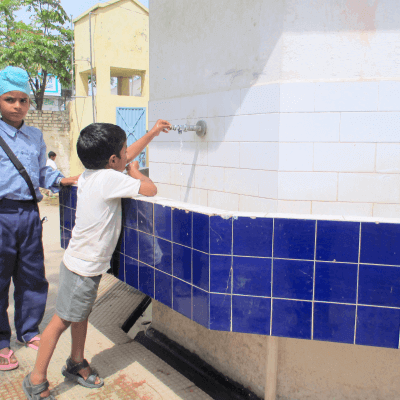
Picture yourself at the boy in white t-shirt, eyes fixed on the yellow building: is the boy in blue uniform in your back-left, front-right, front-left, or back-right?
front-left

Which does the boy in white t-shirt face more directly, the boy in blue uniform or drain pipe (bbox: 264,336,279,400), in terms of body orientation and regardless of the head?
the drain pipe

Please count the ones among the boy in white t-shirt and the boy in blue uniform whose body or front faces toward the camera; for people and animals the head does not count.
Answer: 1

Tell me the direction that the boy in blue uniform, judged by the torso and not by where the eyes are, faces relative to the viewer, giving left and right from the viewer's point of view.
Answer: facing the viewer

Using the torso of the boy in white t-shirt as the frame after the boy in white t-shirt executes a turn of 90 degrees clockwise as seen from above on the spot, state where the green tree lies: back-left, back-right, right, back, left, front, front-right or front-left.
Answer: back-left

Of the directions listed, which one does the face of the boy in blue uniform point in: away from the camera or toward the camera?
toward the camera

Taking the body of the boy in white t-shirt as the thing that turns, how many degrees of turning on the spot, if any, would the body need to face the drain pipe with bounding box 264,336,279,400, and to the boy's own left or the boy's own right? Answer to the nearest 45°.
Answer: approximately 45° to the boy's own right

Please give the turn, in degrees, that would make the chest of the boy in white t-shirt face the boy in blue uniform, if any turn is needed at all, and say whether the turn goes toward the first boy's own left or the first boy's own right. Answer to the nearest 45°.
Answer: approximately 90° to the first boy's own left

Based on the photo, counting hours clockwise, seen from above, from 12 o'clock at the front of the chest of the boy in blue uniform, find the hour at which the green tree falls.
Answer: The green tree is roughly at 6 o'clock from the boy in blue uniform.

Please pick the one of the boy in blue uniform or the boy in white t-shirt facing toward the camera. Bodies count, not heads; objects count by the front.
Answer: the boy in blue uniform

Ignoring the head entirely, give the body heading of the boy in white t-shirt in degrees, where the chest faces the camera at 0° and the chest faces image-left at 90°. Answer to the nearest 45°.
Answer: approximately 225°

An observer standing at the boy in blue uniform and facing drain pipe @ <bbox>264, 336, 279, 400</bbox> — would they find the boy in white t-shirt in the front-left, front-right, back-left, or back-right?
front-right
